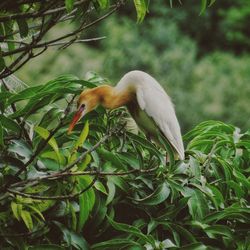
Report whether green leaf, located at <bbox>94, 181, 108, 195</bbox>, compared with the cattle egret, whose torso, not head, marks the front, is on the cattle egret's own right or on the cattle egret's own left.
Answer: on the cattle egret's own left

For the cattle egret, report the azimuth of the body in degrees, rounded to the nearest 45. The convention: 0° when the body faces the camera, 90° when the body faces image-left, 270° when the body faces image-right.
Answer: approximately 90°
